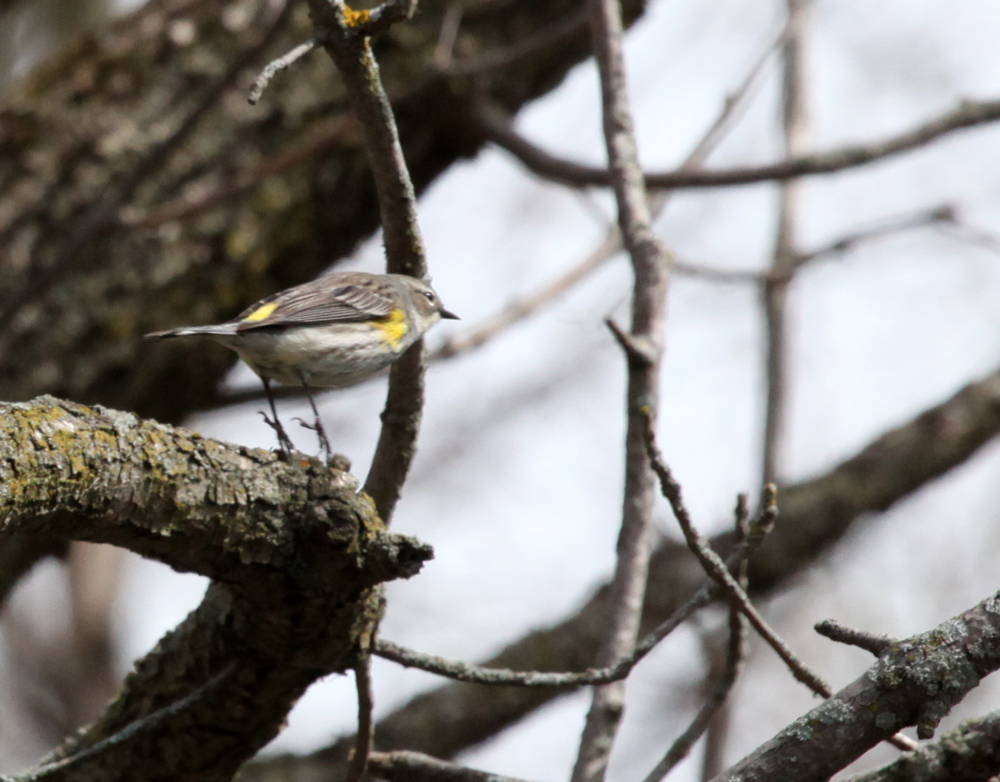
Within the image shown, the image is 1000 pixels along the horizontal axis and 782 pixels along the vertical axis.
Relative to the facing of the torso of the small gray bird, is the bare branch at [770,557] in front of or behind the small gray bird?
in front

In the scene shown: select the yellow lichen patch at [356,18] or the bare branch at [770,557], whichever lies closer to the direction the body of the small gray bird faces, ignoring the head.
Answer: the bare branch

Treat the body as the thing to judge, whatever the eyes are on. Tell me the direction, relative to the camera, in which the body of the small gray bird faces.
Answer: to the viewer's right

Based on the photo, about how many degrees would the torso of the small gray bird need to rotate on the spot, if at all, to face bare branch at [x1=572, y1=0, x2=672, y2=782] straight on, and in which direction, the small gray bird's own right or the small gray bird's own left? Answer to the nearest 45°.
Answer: approximately 45° to the small gray bird's own right

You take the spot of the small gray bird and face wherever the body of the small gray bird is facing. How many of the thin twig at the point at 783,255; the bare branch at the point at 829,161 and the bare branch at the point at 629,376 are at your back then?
0

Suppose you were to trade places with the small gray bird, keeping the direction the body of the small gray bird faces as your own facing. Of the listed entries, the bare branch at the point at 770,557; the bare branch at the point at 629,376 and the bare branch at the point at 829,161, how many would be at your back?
0
